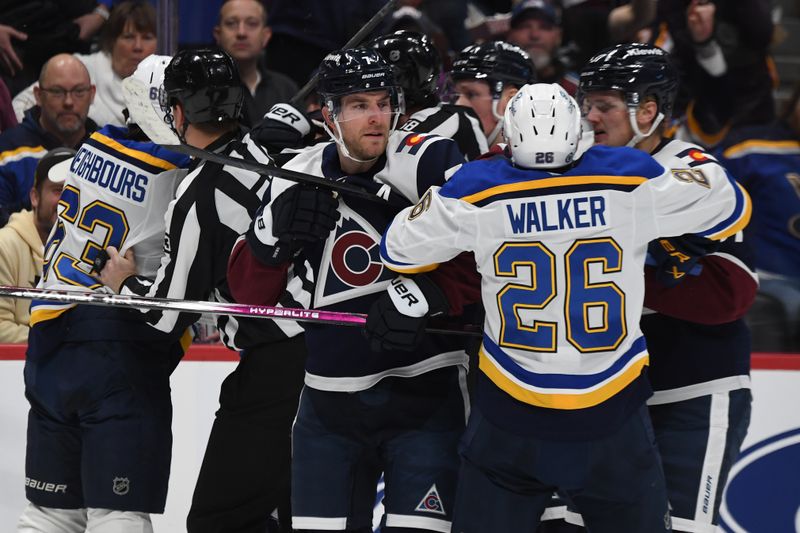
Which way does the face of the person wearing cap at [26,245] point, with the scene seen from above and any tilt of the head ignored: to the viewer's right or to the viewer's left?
to the viewer's right

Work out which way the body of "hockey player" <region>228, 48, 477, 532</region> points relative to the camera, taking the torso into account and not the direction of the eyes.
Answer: toward the camera

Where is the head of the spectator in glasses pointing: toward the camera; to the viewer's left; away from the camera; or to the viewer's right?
toward the camera

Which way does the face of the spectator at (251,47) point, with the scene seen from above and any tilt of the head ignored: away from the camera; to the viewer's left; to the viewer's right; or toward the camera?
toward the camera

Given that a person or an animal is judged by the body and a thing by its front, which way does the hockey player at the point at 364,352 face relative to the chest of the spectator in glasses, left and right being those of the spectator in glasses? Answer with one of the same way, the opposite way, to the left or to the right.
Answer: the same way

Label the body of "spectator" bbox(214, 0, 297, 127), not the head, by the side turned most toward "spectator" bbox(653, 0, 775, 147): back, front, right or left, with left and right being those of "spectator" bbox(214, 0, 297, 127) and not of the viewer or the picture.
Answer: left

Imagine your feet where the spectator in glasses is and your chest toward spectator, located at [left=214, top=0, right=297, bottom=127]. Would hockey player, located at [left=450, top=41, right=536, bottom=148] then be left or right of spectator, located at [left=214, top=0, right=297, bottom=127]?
right

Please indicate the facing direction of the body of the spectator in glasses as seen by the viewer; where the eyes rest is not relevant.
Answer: toward the camera

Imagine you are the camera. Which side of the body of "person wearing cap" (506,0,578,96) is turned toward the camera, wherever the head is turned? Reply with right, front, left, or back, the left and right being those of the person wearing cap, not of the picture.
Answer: front

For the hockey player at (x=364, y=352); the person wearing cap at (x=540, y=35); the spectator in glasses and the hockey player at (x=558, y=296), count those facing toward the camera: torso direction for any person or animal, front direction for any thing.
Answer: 3

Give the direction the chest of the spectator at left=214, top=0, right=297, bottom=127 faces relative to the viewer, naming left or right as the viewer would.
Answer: facing the viewer

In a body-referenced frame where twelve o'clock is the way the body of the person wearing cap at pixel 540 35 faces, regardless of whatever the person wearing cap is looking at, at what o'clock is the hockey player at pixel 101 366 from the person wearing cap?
The hockey player is roughly at 1 o'clock from the person wearing cap.

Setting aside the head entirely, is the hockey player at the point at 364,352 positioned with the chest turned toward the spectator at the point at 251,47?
no

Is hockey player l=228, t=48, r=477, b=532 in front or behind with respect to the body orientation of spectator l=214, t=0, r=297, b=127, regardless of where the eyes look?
in front

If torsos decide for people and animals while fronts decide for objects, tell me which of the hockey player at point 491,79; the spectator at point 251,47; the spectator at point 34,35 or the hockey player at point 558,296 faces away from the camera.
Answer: the hockey player at point 558,296

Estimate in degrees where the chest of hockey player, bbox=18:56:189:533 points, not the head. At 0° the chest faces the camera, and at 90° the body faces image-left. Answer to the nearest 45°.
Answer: approximately 225°

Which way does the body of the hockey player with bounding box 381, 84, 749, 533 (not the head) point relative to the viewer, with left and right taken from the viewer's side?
facing away from the viewer
